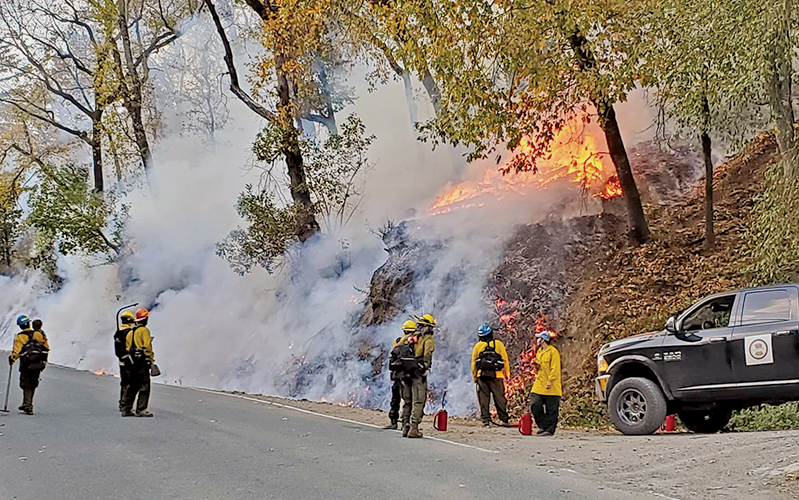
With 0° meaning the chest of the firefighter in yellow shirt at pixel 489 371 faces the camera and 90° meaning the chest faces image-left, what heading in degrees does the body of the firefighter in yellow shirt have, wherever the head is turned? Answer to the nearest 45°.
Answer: approximately 180°

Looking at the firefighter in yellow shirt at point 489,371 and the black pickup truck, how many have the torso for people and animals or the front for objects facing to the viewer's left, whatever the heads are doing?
1

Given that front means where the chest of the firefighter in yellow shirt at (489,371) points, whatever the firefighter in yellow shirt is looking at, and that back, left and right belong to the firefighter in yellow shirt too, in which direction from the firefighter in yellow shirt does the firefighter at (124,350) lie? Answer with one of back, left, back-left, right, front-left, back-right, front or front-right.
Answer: left

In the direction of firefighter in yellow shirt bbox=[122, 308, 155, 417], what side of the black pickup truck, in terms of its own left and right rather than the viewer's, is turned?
front

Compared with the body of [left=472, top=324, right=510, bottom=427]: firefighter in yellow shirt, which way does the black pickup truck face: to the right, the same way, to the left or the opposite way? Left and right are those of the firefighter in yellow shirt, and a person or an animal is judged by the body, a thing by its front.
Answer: to the left

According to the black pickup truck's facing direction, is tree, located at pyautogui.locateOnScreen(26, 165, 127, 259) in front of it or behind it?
in front

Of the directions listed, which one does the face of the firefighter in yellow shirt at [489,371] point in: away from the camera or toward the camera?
away from the camera

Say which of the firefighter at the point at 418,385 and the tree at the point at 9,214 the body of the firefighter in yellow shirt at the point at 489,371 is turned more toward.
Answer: the tree

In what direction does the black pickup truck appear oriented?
to the viewer's left

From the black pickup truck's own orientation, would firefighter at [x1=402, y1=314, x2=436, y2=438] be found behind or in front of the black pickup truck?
in front

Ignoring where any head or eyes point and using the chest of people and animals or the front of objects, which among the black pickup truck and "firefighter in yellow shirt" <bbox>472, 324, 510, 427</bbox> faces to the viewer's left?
the black pickup truck
